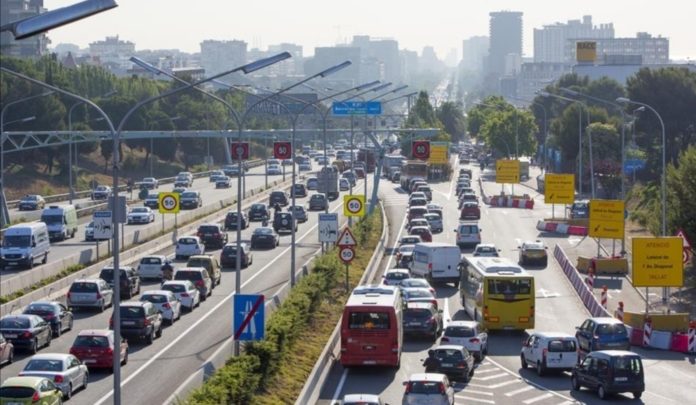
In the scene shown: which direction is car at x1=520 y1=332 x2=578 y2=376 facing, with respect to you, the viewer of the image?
facing away from the viewer and to the left of the viewer

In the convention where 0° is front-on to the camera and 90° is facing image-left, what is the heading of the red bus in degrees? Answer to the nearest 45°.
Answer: approximately 180°

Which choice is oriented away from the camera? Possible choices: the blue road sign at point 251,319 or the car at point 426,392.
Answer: the car

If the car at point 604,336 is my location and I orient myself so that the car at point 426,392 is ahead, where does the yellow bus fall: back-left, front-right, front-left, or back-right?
back-right

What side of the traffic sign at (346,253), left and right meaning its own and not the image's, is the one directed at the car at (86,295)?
right

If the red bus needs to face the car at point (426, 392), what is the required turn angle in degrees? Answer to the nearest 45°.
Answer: approximately 180°

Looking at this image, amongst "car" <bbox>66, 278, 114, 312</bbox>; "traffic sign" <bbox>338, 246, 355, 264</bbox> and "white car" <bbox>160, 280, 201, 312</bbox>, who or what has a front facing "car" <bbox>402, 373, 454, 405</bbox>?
the traffic sign

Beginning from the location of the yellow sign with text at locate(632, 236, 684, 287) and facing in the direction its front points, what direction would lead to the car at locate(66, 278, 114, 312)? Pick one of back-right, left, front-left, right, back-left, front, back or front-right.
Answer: right
